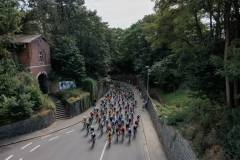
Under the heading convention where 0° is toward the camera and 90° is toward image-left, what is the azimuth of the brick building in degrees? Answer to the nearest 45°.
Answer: approximately 315°

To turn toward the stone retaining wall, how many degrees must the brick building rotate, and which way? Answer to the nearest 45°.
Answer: approximately 45° to its right
